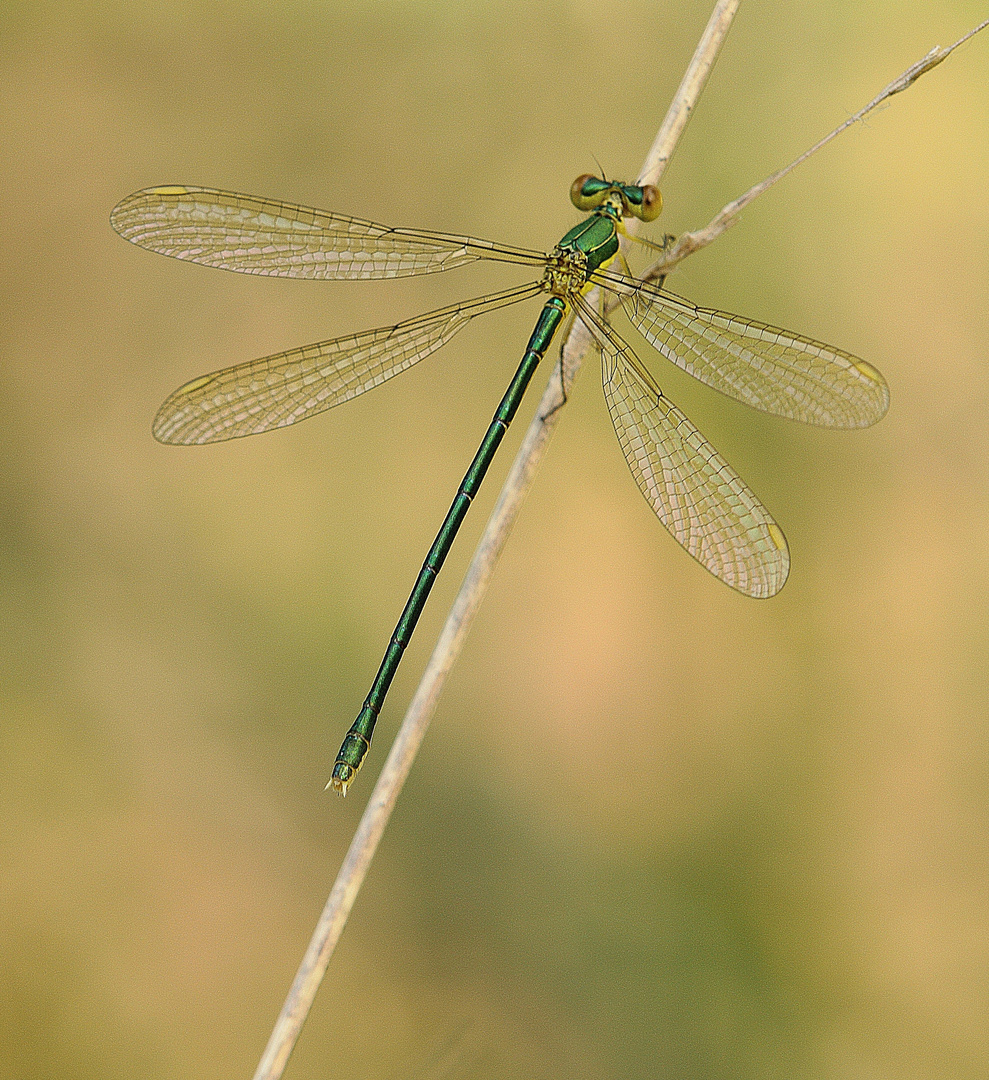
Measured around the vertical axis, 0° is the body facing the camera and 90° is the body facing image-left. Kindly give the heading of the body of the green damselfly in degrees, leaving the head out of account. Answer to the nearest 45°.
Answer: approximately 225°
